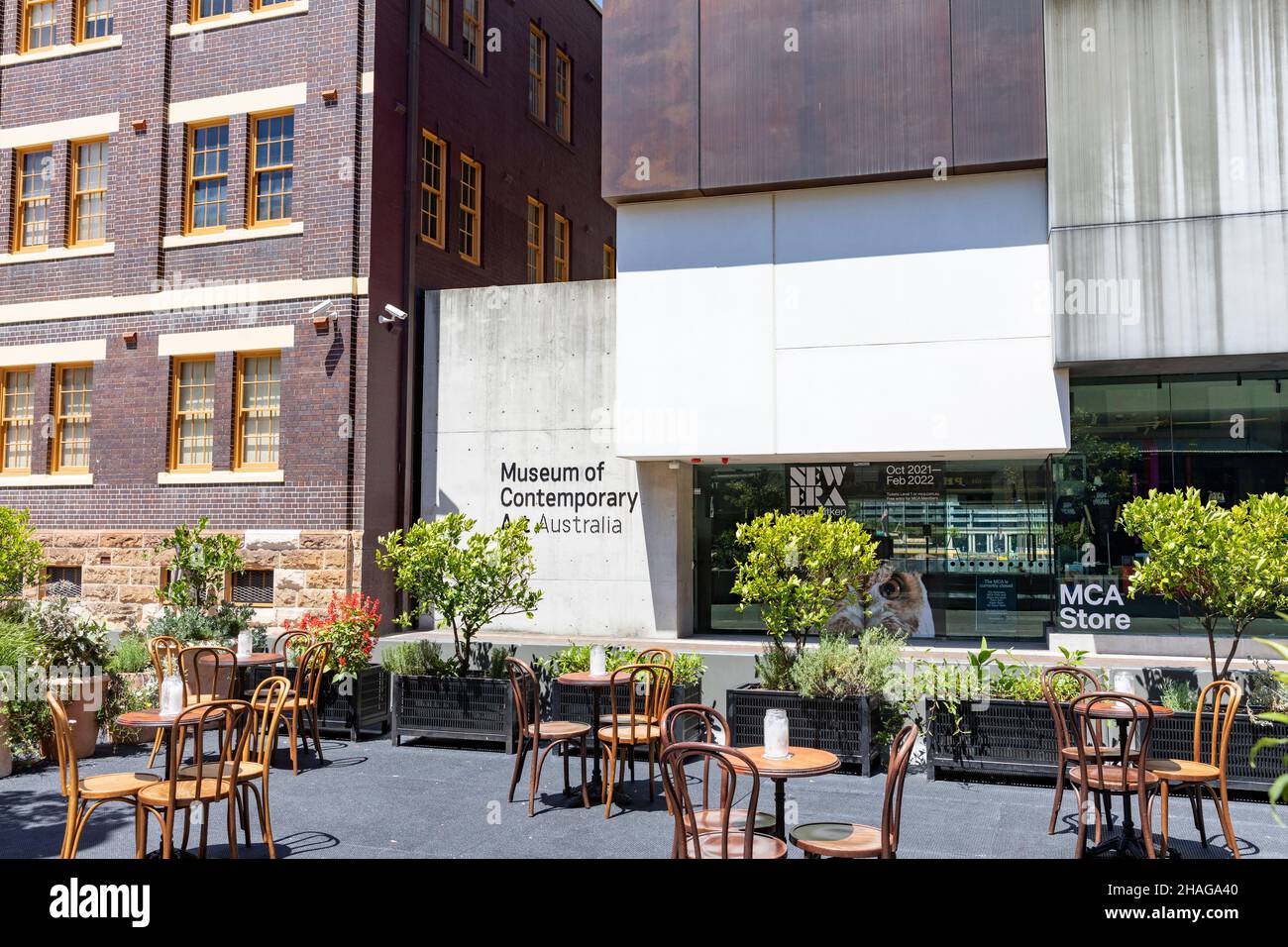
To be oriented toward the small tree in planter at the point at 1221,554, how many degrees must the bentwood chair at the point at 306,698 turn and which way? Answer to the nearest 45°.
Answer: approximately 180°

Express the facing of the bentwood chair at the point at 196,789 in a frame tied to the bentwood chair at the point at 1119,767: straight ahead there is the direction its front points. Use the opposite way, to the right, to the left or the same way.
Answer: to the left

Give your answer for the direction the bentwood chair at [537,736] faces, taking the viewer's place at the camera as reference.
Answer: facing away from the viewer and to the right of the viewer

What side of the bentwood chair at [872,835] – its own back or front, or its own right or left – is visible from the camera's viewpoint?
left

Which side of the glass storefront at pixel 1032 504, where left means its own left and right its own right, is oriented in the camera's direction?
front

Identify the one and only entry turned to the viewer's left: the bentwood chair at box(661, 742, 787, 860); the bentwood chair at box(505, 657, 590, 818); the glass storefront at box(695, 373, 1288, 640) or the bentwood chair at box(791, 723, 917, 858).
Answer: the bentwood chair at box(791, 723, 917, 858)

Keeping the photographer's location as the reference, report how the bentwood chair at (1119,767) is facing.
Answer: facing away from the viewer

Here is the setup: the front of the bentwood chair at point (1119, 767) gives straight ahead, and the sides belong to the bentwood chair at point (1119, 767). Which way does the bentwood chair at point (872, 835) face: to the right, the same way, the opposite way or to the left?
to the left

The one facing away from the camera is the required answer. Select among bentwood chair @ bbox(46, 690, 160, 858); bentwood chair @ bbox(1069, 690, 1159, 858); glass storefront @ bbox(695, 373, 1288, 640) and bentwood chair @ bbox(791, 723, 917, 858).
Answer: bentwood chair @ bbox(1069, 690, 1159, 858)

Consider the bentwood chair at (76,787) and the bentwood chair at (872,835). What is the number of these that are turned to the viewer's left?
1

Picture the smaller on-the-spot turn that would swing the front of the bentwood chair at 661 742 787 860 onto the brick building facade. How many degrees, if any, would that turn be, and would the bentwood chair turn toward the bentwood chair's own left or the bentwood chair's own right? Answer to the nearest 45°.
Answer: approximately 90° to the bentwood chair's own left

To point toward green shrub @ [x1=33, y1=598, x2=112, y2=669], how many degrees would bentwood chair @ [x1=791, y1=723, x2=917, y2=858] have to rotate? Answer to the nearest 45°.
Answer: approximately 45° to its right

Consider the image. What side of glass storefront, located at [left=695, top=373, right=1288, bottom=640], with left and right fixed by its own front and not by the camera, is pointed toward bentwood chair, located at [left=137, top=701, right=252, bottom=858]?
front

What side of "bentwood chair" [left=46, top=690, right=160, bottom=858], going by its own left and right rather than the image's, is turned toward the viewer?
right

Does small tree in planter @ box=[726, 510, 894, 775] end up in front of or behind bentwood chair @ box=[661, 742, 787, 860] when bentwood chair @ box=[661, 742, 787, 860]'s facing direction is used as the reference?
in front
